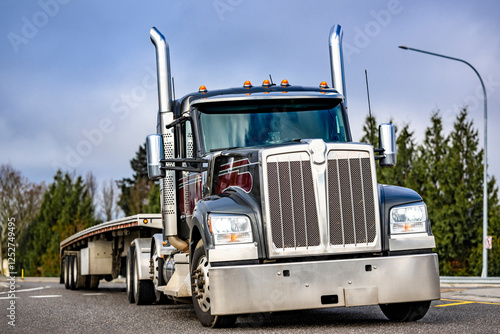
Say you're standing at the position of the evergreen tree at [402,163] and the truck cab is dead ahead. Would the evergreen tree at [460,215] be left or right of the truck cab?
left

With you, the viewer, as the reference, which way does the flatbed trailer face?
facing the viewer and to the right of the viewer

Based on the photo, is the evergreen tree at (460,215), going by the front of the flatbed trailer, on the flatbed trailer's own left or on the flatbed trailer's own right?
on the flatbed trailer's own left

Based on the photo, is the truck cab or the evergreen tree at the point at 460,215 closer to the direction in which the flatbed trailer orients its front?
the truck cab

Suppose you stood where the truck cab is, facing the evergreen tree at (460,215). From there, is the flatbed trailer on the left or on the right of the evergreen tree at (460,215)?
left

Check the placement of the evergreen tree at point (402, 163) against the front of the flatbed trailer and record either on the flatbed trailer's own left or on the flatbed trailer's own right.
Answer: on the flatbed trailer's own left

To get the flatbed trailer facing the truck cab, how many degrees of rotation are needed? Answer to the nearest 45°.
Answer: approximately 45° to its right
